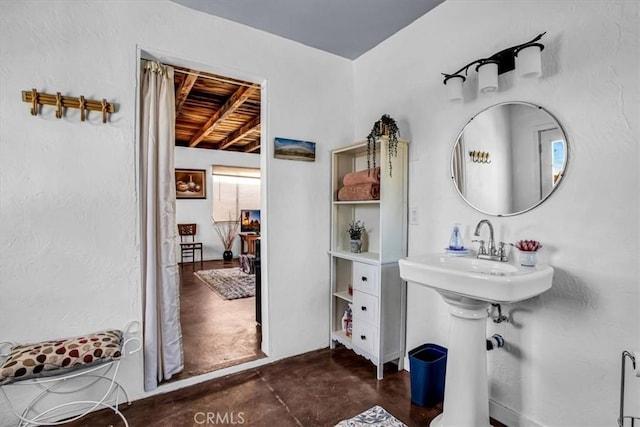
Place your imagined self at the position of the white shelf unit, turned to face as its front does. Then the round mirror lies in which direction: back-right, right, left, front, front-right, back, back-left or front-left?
left

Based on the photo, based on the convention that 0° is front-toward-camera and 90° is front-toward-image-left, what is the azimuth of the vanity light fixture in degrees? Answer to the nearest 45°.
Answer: approximately 45°

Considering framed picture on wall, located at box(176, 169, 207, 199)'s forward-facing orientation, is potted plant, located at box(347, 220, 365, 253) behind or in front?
in front

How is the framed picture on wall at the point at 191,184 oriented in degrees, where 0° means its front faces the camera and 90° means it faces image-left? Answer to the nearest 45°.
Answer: approximately 0°

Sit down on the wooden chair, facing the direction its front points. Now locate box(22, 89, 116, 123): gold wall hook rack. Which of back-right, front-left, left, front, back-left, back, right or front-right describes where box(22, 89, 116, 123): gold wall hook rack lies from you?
front-right

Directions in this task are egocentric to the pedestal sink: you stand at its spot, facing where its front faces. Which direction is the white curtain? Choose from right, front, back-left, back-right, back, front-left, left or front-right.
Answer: front-right

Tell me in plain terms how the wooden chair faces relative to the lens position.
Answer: facing the viewer and to the right of the viewer

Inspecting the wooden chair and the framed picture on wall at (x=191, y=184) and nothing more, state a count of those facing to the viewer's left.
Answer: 0

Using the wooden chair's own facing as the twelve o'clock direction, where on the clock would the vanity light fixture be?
The vanity light fixture is roughly at 1 o'clock from the wooden chair.

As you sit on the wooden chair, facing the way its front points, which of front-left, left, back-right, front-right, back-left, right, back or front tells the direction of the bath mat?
front-right

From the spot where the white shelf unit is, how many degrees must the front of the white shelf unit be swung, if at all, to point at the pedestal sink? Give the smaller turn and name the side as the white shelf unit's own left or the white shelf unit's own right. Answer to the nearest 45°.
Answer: approximately 90° to the white shelf unit's own left

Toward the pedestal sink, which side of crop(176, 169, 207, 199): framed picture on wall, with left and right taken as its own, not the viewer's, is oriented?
front

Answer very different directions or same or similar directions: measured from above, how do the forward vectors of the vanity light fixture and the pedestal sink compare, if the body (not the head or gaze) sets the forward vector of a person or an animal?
same or similar directions

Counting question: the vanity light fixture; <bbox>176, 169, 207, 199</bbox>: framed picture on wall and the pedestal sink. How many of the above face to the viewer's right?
0

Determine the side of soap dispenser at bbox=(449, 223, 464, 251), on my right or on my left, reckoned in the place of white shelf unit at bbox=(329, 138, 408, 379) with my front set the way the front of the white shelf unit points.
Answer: on my left

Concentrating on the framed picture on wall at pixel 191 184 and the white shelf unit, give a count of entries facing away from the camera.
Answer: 0
